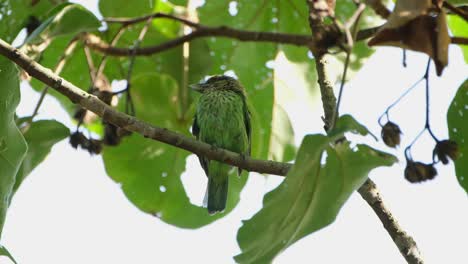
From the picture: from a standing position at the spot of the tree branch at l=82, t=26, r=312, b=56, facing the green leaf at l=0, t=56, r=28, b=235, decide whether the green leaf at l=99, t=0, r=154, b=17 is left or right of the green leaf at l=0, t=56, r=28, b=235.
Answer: right

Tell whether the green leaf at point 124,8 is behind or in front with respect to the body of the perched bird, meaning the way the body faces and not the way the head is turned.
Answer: in front

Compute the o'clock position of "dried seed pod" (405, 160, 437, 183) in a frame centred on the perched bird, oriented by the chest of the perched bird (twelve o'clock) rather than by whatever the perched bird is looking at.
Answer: The dried seed pod is roughly at 10 o'clock from the perched bird.
